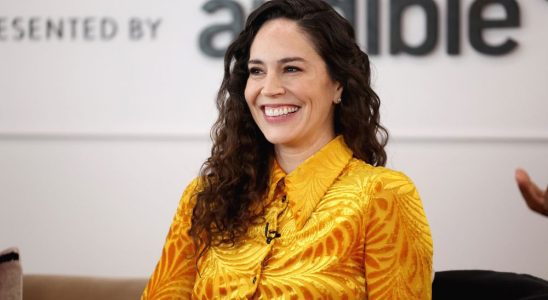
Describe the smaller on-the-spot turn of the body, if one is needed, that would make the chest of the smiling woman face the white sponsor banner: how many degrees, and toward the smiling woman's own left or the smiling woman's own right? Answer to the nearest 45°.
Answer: approximately 135° to the smiling woman's own right

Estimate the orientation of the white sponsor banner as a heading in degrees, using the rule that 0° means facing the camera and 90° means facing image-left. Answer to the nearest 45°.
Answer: approximately 0°

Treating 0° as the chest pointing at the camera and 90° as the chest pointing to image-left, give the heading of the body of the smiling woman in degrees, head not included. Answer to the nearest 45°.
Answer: approximately 45°

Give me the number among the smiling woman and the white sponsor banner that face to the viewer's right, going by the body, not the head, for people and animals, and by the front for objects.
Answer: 0

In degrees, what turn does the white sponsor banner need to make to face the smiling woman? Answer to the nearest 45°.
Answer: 0° — it already faces them
